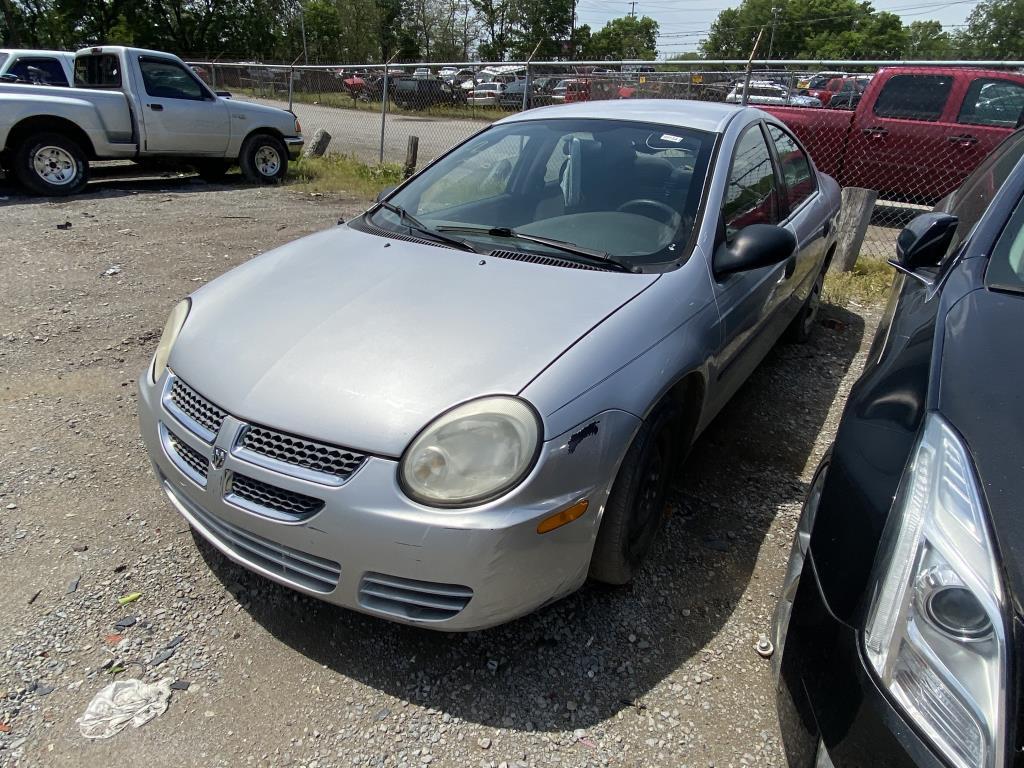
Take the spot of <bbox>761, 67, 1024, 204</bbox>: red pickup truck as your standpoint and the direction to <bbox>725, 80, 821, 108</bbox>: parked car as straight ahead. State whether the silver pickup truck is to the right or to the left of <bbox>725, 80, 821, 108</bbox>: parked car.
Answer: left

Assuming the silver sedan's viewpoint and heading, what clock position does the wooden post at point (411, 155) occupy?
The wooden post is roughly at 4 o'clock from the silver sedan.

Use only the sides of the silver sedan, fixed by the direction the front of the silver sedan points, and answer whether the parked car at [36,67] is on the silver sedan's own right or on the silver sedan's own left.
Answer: on the silver sedan's own right

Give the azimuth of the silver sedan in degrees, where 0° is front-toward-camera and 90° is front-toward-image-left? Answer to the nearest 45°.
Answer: approximately 45°

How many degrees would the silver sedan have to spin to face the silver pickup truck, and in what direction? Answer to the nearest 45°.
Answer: approximately 90° to its right

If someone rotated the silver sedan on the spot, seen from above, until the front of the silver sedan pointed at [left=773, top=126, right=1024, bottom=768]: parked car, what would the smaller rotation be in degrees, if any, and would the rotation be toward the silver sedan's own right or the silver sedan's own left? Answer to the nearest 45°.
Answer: approximately 90° to the silver sedan's own left

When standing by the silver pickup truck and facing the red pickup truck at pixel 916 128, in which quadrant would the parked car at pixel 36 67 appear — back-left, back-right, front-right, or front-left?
back-left

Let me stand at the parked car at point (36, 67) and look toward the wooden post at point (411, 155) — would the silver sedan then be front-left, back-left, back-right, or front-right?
front-right

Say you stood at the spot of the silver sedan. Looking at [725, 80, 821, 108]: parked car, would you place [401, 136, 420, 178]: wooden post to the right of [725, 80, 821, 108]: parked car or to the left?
left

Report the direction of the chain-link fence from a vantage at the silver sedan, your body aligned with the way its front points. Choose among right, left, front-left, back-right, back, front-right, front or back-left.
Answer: back

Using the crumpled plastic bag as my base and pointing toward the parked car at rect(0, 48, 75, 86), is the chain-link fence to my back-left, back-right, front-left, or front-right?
front-right
